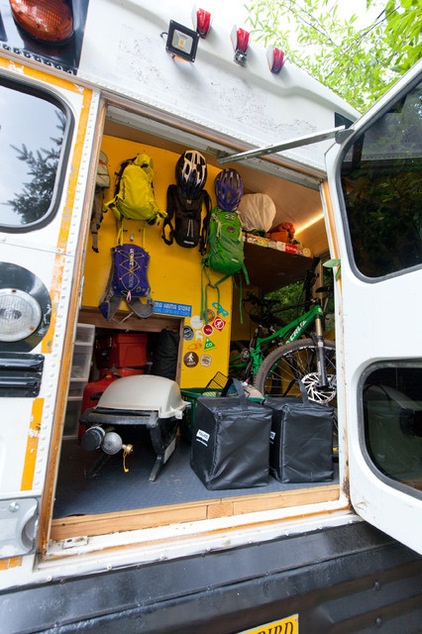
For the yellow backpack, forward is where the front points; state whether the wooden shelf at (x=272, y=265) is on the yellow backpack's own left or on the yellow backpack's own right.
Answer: on the yellow backpack's own left

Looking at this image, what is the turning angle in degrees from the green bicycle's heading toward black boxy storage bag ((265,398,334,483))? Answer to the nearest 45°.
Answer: approximately 45° to its right

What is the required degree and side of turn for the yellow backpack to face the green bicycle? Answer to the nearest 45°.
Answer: approximately 90° to its left

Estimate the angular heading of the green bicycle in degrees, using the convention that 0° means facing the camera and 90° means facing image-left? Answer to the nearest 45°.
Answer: approximately 315°

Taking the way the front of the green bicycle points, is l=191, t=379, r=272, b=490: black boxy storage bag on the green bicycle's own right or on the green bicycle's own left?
on the green bicycle's own right

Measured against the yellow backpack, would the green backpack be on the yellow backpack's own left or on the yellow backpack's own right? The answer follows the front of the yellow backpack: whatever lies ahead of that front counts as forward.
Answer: on the yellow backpack's own left
